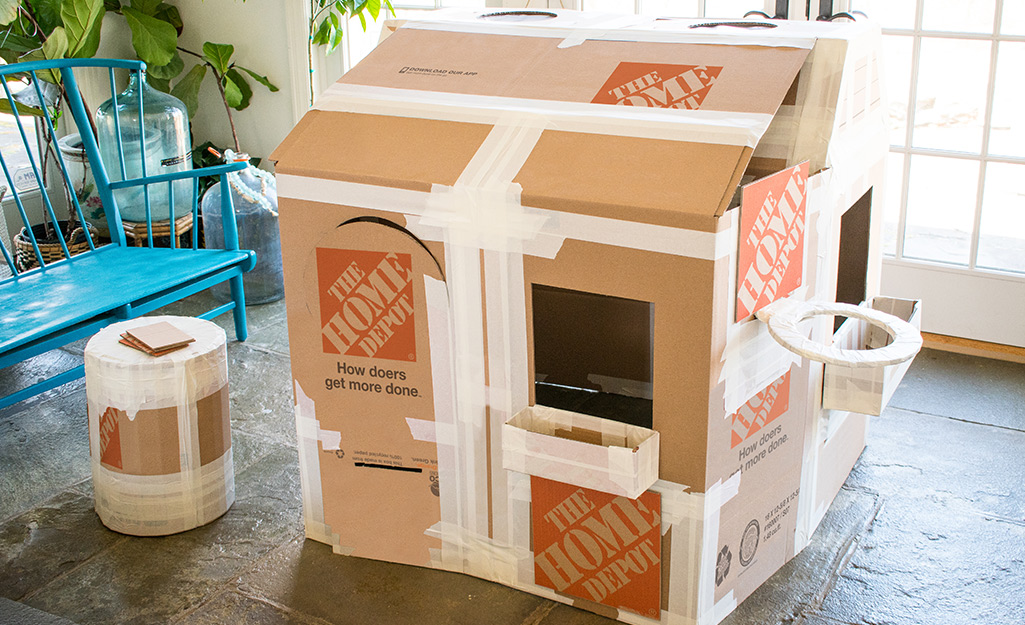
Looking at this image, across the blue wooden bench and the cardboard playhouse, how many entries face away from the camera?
0

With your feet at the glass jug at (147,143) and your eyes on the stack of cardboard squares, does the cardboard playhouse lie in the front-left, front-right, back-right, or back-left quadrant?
front-left

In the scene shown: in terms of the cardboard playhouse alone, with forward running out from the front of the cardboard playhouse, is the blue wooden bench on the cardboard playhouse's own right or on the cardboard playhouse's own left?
on the cardboard playhouse's own right

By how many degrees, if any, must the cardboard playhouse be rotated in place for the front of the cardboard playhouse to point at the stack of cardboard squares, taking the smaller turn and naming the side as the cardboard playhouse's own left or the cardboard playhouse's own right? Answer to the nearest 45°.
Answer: approximately 45° to the cardboard playhouse's own right

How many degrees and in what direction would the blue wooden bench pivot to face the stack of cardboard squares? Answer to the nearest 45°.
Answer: approximately 45° to its right

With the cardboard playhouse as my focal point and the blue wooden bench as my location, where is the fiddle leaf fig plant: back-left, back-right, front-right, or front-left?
back-left

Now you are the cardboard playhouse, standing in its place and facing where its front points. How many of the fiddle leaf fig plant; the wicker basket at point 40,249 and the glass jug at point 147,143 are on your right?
3

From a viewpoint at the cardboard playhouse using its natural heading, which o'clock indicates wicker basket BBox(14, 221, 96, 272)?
The wicker basket is roughly at 3 o'clock from the cardboard playhouse.

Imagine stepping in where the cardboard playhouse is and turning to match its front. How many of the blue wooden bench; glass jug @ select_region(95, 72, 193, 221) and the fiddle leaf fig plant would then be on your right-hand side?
3

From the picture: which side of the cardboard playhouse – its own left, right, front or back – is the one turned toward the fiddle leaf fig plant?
right

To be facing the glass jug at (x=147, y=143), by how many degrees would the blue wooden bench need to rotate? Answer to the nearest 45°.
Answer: approximately 135° to its left

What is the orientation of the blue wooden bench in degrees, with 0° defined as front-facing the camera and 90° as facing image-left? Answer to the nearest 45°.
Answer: approximately 315°

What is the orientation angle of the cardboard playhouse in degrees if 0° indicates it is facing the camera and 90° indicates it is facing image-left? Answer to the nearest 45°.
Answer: approximately 45°
